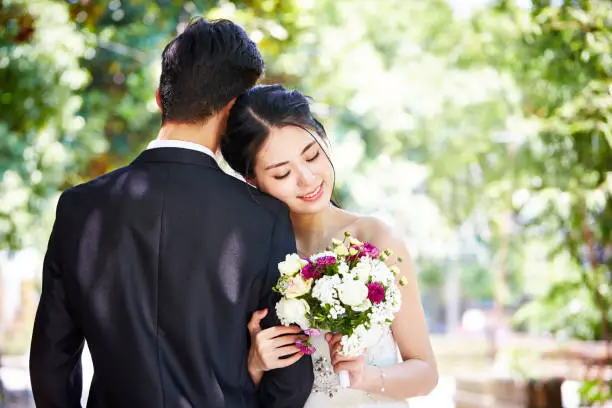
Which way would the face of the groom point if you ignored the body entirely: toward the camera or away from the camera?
away from the camera

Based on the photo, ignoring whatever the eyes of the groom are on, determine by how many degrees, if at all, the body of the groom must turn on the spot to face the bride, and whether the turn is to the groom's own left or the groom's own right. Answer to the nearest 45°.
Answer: approximately 45° to the groom's own right

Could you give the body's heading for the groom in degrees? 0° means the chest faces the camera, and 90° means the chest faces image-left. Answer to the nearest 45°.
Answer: approximately 180°
